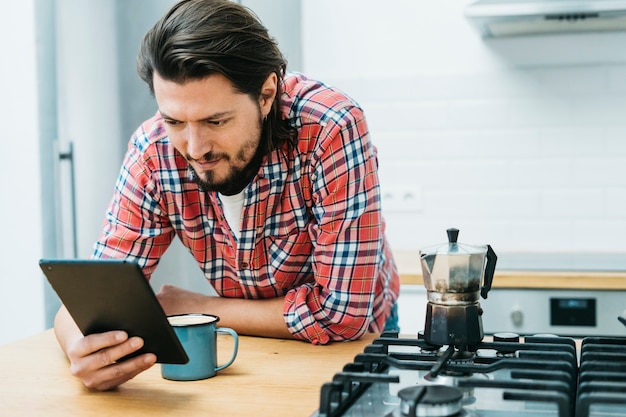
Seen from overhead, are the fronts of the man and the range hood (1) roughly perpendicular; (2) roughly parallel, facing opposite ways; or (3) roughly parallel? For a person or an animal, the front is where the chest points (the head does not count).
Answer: roughly parallel

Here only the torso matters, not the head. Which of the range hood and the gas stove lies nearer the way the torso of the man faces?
the gas stove

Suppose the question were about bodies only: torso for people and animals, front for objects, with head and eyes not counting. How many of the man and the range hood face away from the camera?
0

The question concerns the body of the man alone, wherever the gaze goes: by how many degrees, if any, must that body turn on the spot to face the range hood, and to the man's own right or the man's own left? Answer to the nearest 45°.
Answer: approximately 180°

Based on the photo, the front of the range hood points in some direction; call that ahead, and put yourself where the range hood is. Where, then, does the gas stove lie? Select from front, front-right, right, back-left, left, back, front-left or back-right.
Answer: front

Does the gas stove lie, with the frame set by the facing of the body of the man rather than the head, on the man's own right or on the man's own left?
on the man's own left

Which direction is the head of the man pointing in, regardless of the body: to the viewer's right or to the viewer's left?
to the viewer's left

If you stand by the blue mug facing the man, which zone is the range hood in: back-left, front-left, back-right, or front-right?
front-right

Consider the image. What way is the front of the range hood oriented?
toward the camera

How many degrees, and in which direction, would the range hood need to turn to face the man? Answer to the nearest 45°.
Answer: approximately 45° to its right

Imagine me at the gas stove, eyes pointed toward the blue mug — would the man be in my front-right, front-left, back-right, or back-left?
front-right

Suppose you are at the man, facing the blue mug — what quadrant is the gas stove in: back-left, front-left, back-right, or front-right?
front-left

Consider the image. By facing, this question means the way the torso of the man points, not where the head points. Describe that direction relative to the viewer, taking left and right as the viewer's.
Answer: facing the viewer and to the left of the viewer
